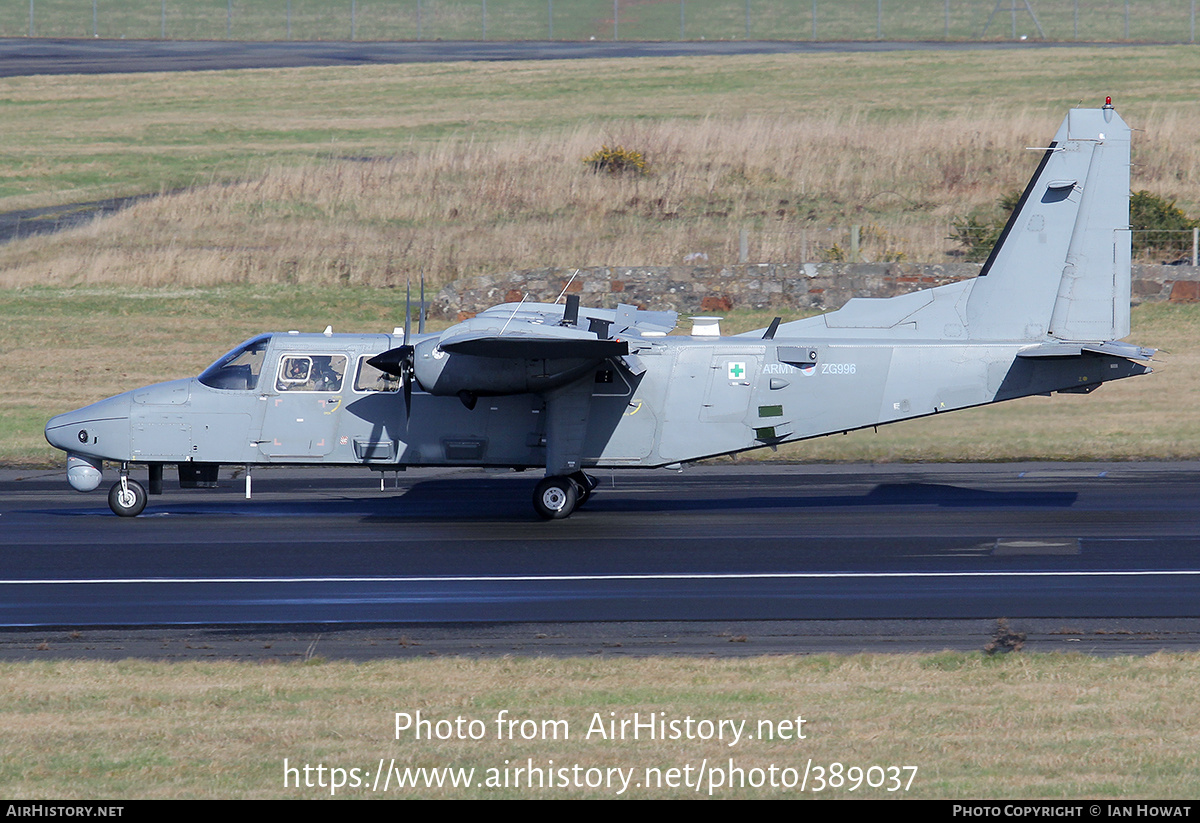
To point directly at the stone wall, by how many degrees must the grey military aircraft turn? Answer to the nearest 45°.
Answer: approximately 90° to its right

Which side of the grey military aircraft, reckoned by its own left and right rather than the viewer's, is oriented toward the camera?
left

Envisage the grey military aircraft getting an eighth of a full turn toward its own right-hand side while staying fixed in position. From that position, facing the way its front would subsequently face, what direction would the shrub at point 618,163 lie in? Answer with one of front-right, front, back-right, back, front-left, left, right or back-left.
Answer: front-right
